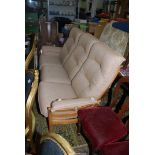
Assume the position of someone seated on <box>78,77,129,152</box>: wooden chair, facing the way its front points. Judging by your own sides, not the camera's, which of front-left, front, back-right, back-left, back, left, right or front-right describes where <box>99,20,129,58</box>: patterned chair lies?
back-right

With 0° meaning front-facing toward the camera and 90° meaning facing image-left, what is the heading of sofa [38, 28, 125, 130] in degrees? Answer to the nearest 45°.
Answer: approximately 90°

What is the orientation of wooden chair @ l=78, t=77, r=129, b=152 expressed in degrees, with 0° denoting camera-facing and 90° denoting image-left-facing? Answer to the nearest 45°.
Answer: approximately 45°

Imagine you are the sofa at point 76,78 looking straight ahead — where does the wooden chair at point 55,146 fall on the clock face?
The wooden chair is roughly at 9 o'clock from the sofa.
